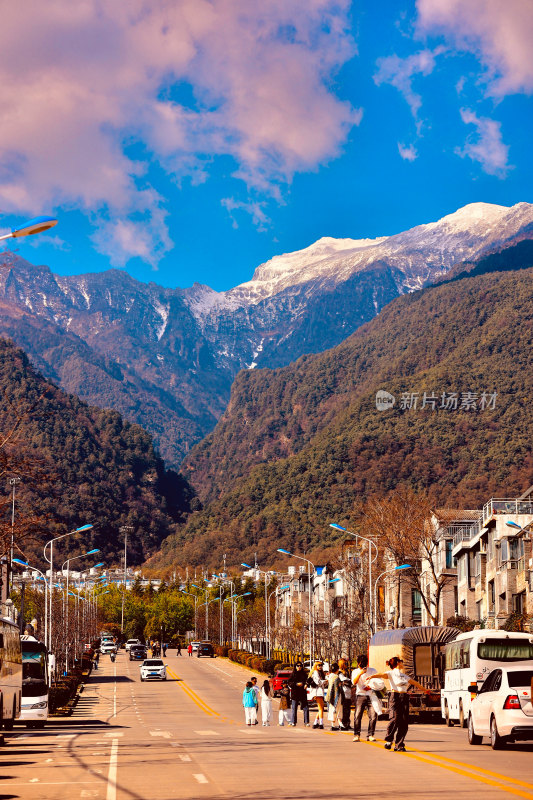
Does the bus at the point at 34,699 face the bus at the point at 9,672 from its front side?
yes

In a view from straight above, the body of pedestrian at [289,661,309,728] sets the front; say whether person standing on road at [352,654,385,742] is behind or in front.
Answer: in front

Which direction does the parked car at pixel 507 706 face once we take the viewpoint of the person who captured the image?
facing away from the viewer and to the left of the viewer

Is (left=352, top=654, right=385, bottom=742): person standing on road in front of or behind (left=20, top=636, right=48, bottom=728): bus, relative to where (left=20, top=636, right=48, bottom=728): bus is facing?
in front

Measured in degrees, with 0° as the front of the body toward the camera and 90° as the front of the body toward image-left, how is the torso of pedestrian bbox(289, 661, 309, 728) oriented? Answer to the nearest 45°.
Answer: approximately 0°
